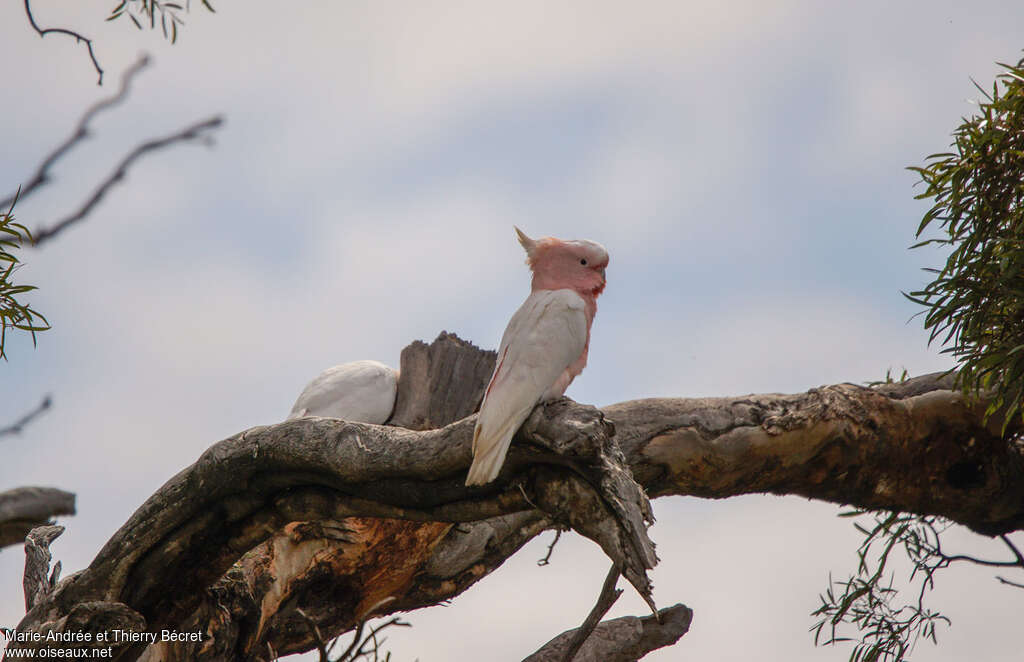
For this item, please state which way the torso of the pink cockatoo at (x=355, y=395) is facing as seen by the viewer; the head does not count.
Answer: to the viewer's right

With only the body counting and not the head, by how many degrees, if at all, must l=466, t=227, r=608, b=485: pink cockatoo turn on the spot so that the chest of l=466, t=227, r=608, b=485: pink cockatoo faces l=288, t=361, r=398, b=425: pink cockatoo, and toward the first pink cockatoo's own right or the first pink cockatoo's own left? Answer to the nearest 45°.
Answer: approximately 135° to the first pink cockatoo's own left
